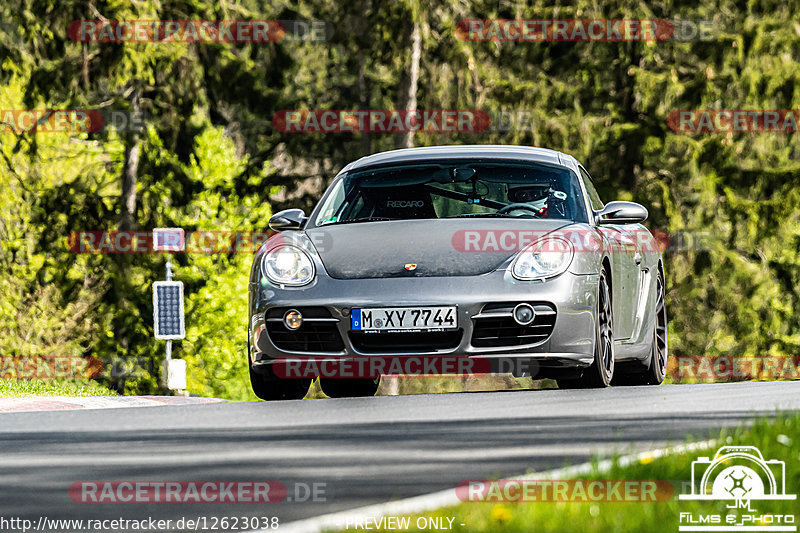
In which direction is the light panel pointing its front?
toward the camera
